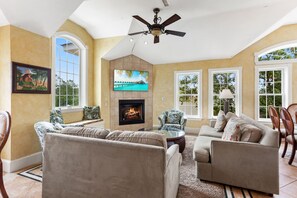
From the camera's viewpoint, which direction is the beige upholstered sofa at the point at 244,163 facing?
to the viewer's left

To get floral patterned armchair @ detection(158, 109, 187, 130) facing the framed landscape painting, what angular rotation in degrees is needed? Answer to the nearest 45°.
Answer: approximately 45° to its right

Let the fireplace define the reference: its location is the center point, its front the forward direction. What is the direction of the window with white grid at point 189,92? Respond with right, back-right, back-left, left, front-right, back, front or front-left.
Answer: left

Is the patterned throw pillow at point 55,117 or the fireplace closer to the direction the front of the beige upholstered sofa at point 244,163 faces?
the patterned throw pillow

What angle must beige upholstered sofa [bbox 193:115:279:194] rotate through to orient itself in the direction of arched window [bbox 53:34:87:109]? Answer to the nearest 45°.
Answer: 0° — it already faces it

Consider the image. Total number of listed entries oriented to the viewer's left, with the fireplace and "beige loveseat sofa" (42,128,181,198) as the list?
0

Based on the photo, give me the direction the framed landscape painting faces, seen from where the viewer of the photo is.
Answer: facing the viewer and to the right of the viewer

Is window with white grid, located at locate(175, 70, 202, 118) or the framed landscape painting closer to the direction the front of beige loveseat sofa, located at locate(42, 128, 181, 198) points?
the window with white grid

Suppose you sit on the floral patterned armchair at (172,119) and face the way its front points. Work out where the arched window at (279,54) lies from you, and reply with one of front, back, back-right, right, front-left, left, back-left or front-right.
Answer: left

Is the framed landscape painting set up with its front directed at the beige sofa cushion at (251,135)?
yes

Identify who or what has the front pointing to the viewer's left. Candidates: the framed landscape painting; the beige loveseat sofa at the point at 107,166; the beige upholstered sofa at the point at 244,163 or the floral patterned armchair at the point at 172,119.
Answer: the beige upholstered sofa at the point at 244,163

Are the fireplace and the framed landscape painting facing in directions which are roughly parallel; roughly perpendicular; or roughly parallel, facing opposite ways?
roughly perpendicular

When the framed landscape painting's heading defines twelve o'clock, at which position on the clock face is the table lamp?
The table lamp is roughly at 11 o'clock from the framed landscape painting.

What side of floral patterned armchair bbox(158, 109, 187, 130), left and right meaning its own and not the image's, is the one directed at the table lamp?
left

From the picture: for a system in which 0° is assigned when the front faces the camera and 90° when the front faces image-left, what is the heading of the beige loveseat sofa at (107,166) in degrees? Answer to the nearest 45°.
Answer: approximately 225°

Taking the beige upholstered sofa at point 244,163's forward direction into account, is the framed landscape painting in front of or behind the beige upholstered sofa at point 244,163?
in front

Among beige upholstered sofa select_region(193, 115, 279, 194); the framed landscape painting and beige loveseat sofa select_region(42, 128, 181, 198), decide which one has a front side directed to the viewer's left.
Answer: beige upholstered sofa select_region(193, 115, 279, 194)

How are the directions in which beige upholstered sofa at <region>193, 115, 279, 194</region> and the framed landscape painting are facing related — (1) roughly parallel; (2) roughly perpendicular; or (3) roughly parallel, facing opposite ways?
roughly parallel, facing opposite ways

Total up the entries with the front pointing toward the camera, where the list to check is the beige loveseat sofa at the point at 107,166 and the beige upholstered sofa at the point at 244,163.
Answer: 0

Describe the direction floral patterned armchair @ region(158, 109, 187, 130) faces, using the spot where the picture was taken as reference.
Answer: facing the viewer
